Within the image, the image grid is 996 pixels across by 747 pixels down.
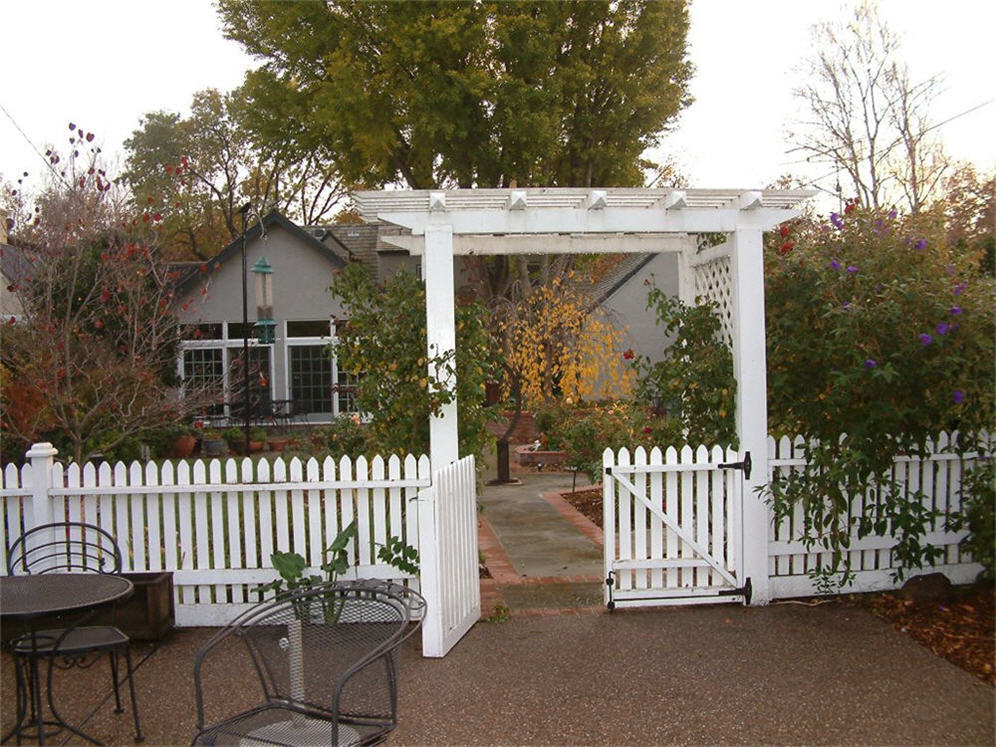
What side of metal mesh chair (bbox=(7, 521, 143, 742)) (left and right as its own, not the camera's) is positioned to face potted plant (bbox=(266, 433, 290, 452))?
back

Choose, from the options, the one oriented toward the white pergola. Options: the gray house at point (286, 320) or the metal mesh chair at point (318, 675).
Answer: the gray house

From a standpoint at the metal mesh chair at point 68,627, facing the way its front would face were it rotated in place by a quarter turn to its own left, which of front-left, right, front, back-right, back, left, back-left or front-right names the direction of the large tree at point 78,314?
left

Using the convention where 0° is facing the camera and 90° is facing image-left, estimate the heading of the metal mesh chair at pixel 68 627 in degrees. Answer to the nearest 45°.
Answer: approximately 0°

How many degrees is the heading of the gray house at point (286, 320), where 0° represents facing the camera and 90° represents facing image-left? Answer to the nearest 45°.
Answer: approximately 0°

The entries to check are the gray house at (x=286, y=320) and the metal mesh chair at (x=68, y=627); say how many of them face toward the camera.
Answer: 2

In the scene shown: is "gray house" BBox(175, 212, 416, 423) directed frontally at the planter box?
yes

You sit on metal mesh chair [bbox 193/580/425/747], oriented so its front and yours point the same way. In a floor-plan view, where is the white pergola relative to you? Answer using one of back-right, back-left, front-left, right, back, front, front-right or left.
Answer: back

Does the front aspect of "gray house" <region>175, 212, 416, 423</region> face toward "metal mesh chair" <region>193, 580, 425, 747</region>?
yes

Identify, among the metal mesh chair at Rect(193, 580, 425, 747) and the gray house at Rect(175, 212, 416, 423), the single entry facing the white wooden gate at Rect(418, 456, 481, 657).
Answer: the gray house
